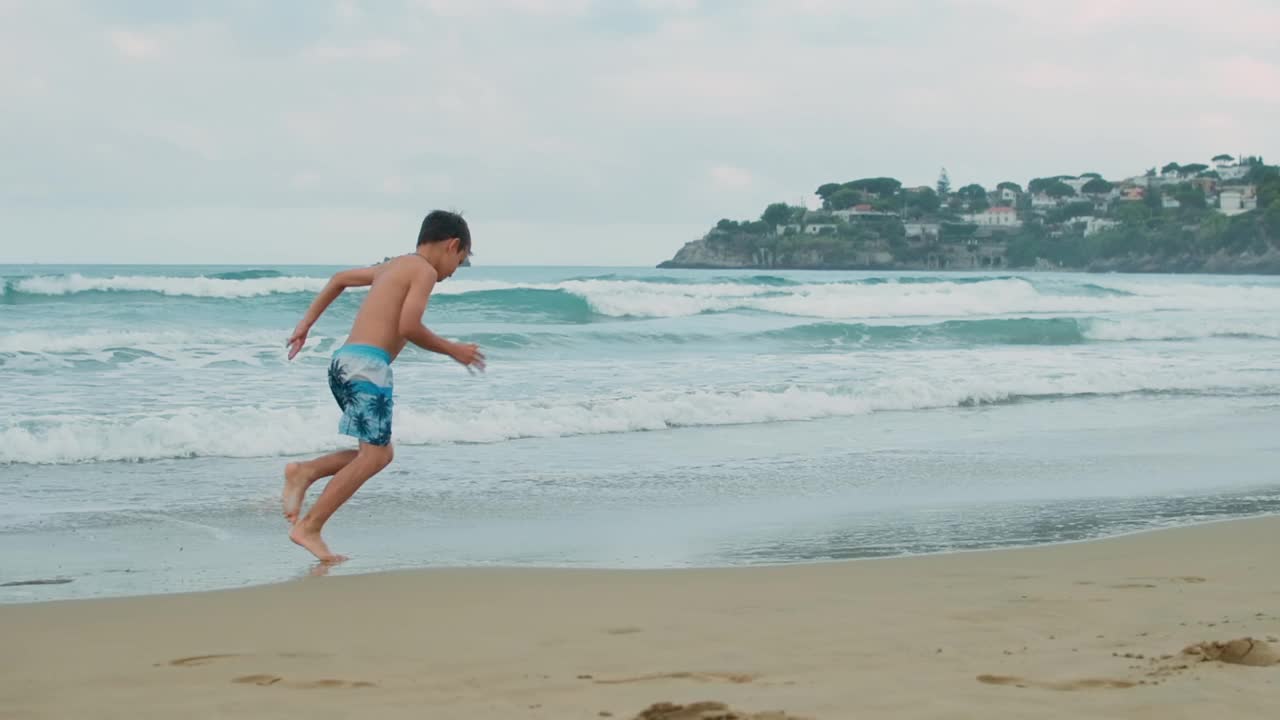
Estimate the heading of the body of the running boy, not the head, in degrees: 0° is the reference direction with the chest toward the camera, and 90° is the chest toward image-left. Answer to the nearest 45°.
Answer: approximately 270°
